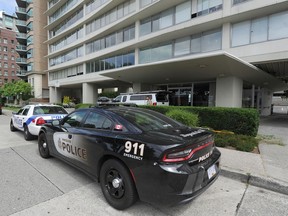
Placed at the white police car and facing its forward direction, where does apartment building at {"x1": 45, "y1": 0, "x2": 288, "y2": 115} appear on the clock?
The apartment building is roughly at 2 o'clock from the white police car.

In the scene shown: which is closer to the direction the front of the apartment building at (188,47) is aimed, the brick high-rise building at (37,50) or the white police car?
the white police car

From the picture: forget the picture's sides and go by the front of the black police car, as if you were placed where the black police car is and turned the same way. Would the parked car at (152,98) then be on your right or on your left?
on your right

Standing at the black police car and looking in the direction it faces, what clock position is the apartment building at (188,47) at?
The apartment building is roughly at 2 o'clock from the black police car.

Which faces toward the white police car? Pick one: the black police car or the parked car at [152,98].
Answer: the black police car

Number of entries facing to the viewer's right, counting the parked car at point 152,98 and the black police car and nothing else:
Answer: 0

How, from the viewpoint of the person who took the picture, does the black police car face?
facing away from the viewer and to the left of the viewer

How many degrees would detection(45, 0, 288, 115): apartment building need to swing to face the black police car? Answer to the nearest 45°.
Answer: approximately 45° to its left

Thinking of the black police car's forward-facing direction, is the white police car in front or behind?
in front

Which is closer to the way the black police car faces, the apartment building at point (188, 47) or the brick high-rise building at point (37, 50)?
the brick high-rise building

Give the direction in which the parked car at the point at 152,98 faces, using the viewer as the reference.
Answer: facing away from the viewer and to the left of the viewer

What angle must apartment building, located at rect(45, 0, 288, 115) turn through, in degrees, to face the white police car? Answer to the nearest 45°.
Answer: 0° — it already faces it

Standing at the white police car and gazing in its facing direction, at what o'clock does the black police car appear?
The black police car is roughly at 7 o'clock from the white police car.
